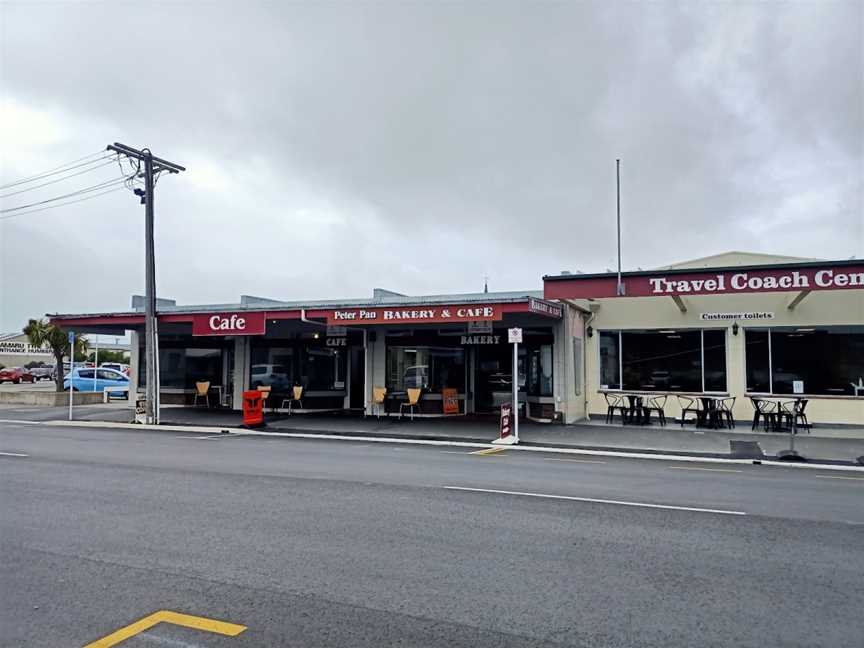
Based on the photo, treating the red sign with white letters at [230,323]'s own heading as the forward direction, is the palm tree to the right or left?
on its right

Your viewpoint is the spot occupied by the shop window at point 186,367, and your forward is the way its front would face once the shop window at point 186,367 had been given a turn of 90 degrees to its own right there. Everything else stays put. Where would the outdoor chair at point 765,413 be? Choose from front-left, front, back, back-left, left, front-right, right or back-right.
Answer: back-left

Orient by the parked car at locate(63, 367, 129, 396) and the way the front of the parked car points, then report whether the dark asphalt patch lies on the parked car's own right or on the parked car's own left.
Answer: on the parked car's own right

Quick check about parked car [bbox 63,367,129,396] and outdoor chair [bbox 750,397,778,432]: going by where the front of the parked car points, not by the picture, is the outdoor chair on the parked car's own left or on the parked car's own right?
on the parked car's own right

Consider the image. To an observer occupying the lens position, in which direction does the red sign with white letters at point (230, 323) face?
facing the viewer and to the left of the viewer

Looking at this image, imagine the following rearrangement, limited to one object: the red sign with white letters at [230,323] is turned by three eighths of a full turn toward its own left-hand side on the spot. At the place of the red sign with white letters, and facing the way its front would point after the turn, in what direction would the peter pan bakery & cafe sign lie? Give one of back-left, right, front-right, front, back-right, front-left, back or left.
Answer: front-right

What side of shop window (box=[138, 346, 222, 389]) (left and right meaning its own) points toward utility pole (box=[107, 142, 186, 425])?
front

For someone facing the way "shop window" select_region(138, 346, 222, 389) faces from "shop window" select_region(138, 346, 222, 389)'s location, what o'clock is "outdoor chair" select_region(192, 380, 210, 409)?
The outdoor chair is roughly at 11 o'clock from the shop window.

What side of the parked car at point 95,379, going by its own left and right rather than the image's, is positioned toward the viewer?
right

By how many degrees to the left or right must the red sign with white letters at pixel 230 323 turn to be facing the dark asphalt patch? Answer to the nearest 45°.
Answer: approximately 90° to its left

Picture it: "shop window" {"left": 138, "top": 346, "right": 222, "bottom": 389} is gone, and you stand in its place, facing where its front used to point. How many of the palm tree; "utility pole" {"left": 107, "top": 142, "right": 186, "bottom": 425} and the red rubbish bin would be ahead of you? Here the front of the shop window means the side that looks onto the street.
2

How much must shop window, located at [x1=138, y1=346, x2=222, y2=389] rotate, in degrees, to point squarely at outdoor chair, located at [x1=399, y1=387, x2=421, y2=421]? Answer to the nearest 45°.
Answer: approximately 45° to its left

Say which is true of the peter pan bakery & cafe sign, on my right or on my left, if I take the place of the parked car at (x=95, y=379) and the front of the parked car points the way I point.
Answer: on my right

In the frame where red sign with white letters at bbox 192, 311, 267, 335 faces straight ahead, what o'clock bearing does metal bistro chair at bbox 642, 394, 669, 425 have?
The metal bistro chair is roughly at 8 o'clock from the red sign with white letters.
